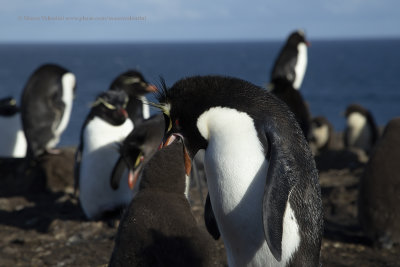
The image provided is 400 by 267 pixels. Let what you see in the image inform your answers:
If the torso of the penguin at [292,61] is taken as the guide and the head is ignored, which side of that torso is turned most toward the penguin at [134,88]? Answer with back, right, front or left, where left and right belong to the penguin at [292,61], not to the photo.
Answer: right

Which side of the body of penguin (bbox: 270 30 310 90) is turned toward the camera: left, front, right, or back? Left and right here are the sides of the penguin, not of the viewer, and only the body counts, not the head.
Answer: right

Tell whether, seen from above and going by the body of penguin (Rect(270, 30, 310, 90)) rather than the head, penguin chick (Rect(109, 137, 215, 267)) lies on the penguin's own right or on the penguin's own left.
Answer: on the penguin's own right

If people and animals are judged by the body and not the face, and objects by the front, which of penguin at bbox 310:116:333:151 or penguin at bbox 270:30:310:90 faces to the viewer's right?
penguin at bbox 270:30:310:90

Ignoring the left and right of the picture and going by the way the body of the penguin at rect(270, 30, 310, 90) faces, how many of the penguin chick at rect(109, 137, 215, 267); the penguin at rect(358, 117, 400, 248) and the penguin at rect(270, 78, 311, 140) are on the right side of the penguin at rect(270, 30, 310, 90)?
3

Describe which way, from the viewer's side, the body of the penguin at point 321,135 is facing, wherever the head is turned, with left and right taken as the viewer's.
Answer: facing the viewer and to the left of the viewer

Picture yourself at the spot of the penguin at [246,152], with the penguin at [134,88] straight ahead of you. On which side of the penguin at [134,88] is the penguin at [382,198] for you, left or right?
right

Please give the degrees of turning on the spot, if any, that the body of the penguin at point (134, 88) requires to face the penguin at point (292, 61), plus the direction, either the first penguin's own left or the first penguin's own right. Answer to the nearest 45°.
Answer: approximately 45° to the first penguin's own left
